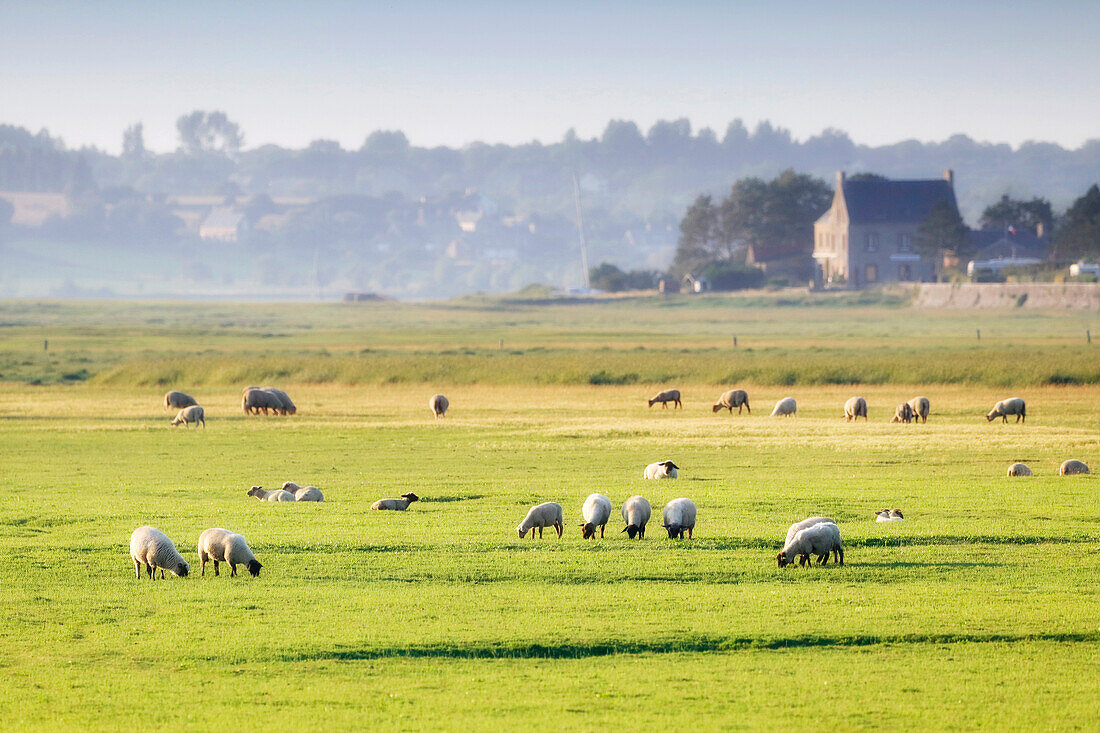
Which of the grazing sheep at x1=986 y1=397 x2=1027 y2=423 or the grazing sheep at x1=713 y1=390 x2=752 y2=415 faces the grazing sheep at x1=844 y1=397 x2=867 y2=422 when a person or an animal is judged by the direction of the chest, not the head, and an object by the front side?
the grazing sheep at x1=986 y1=397 x2=1027 y2=423

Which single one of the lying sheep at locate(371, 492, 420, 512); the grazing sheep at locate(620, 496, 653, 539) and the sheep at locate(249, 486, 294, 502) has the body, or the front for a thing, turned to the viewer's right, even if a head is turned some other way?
the lying sheep

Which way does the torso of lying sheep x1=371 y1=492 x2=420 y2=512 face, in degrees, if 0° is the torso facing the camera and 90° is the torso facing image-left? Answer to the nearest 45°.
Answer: approximately 270°

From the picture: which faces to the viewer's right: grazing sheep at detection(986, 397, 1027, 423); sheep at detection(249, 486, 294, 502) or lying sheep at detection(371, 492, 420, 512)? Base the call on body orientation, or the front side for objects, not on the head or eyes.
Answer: the lying sheep

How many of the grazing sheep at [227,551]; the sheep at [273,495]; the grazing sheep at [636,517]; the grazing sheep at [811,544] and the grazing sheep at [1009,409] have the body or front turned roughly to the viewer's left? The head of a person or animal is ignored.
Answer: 3

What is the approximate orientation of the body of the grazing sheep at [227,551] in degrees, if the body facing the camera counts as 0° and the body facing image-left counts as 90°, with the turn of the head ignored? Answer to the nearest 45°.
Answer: approximately 270°

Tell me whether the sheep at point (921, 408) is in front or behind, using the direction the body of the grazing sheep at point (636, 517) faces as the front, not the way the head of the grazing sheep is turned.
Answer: behind

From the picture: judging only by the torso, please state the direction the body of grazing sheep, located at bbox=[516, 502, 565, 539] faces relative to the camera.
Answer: to the viewer's left

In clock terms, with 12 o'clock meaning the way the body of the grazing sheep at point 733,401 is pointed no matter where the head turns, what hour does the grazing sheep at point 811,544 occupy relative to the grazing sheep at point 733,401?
the grazing sheep at point 811,544 is roughly at 9 o'clock from the grazing sheep at point 733,401.

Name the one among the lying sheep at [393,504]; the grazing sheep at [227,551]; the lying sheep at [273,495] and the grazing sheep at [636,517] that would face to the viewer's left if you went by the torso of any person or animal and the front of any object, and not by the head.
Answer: the lying sheep at [273,495]

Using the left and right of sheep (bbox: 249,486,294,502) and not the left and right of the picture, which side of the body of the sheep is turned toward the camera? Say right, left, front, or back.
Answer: left

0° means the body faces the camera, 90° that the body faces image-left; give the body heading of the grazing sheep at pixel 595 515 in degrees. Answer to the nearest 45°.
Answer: approximately 45°

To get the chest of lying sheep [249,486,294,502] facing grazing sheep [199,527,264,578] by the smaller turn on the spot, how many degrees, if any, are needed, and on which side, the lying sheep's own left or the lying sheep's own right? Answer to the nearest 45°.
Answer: approximately 90° to the lying sheep's own left

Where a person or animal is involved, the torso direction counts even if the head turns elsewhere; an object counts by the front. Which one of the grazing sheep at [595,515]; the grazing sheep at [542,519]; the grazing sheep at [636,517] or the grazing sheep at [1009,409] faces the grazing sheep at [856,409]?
the grazing sheep at [1009,409]

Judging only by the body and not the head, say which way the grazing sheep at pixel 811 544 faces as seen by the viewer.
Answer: to the viewer's left

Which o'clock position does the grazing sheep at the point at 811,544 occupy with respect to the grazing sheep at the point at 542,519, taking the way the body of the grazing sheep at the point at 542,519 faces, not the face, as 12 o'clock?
the grazing sheep at the point at 811,544 is roughly at 7 o'clock from the grazing sheep at the point at 542,519.
